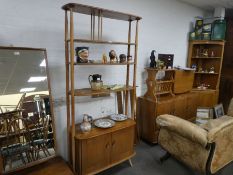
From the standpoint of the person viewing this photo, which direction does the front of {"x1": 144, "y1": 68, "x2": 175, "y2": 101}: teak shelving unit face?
facing the viewer and to the right of the viewer

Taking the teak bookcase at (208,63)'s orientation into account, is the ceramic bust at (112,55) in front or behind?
in front

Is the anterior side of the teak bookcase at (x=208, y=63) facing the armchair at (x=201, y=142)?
yes

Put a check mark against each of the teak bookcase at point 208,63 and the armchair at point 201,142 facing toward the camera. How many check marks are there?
1

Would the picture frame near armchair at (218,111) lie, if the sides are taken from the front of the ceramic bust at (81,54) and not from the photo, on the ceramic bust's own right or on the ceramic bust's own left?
on the ceramic bust's own left

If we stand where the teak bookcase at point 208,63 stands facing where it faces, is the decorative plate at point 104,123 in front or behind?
in front

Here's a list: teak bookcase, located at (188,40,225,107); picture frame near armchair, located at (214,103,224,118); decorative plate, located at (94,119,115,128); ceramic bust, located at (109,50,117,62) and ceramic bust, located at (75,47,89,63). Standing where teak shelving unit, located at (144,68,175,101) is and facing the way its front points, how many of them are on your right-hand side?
3

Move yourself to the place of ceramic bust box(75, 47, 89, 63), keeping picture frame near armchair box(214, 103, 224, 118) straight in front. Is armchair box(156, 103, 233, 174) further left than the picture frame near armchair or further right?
right

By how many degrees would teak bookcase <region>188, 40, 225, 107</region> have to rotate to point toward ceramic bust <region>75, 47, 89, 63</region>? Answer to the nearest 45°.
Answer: approximately 45° to its right

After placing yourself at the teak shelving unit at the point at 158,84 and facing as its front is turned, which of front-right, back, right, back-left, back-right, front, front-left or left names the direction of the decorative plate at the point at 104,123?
right

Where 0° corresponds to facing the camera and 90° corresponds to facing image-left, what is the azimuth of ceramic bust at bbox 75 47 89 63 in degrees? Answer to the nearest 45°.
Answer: approximately 315°
